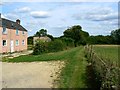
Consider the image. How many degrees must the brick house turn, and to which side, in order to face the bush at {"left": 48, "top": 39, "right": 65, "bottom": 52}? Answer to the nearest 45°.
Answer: approximately 45° to its left

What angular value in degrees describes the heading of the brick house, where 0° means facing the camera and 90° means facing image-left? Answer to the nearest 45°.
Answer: approximately 315°
